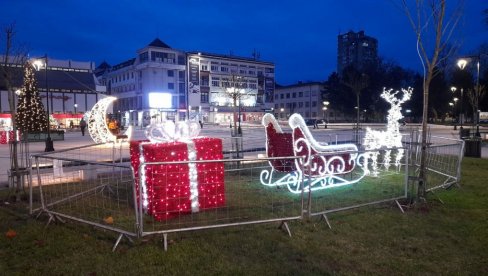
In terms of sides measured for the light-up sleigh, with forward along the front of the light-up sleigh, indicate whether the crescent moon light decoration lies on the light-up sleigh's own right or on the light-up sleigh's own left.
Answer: on the light-up sleigh's own left

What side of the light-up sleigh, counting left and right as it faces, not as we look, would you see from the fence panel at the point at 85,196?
back

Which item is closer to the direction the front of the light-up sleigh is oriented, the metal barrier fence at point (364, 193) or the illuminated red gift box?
the metal barrier fence

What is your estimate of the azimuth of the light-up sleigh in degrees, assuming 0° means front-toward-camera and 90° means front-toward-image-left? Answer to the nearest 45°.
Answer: approximately 225°

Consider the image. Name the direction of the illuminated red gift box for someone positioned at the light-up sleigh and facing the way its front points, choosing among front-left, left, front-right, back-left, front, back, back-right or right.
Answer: back

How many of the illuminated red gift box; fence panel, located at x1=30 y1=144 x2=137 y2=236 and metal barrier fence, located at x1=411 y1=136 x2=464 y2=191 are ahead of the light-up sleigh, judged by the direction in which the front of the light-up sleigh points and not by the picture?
1

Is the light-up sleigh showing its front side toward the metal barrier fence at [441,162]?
yes

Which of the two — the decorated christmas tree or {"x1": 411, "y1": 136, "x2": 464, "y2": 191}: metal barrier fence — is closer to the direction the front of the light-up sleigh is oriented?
the metal barrier fence

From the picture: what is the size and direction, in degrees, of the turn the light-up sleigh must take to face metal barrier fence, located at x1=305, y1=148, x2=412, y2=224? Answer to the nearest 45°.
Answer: approximately 45° to its right

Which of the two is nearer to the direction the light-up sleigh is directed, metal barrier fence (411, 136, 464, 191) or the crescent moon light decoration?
the metal barrier fence
